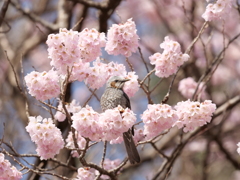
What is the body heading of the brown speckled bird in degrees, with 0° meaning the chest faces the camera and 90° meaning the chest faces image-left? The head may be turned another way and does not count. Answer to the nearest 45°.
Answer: approximately 45°

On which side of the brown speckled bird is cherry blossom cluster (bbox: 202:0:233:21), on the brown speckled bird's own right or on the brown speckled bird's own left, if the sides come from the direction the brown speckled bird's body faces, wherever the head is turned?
on the brown speckled bird's own left

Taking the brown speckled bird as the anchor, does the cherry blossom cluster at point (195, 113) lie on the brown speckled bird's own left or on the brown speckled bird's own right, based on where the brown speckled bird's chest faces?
on the brown speckled bird's own left
